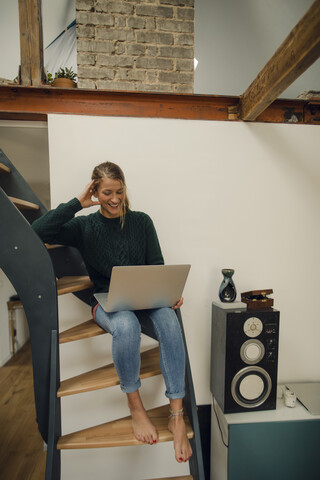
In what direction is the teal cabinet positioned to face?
toward the camera

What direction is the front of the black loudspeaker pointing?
toward the camera

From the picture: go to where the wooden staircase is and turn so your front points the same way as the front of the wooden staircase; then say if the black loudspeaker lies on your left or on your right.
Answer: on your left

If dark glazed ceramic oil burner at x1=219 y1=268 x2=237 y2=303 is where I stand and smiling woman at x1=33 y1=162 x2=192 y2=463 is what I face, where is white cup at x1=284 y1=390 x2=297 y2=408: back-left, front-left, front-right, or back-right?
back-left

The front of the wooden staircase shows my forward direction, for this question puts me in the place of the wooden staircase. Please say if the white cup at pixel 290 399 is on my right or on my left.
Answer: on my left
